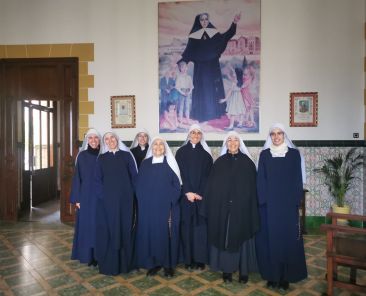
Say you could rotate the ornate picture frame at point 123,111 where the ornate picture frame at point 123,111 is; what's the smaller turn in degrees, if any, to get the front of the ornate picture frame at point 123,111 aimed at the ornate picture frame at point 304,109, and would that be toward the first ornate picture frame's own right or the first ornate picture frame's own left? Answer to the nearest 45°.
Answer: approximately 90° to the first ornate picture frame's own left

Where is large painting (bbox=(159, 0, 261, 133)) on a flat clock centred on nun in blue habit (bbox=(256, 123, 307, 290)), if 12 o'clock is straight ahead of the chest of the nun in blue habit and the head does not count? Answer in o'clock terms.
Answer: The large painting is roughly at 5 o'clock from the nun in blue habit.

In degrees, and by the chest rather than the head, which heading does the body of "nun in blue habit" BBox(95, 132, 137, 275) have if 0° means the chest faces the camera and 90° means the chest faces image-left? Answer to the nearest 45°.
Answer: approximately 0°

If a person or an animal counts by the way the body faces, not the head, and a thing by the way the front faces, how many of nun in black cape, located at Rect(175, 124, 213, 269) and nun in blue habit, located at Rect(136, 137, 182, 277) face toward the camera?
2

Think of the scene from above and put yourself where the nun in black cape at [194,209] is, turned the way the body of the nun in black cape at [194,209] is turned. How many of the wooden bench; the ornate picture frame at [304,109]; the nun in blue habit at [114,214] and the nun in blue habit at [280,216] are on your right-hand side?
1

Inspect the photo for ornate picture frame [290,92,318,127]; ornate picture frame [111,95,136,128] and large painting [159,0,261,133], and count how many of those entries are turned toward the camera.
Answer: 3

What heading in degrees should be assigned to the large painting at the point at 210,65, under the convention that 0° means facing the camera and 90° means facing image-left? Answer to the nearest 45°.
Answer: approximately 0°
